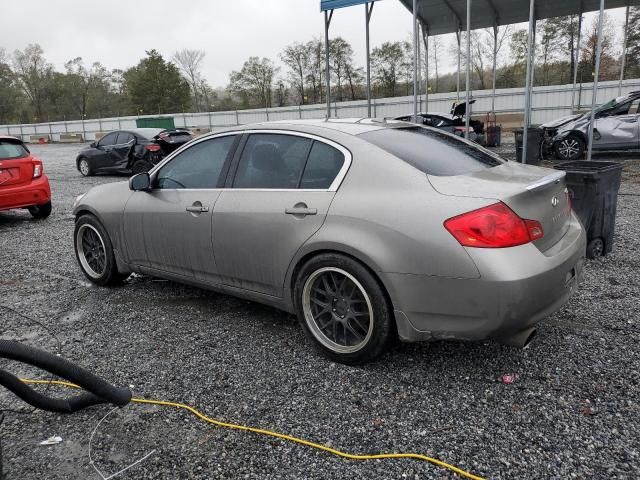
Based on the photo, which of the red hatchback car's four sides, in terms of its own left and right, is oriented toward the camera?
back

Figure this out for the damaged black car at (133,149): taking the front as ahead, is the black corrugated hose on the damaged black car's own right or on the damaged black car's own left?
on the damaged black car's own left

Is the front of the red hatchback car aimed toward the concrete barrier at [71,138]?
yes

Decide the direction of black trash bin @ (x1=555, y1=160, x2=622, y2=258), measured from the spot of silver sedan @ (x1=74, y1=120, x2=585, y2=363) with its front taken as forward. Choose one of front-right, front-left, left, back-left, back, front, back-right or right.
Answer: right

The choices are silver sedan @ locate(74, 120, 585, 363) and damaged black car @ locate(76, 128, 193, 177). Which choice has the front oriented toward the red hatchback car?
the silver sedan

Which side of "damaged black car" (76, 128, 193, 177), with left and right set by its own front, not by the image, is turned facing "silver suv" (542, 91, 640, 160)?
back

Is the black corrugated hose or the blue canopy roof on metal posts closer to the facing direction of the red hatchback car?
the blue canopy roof on metal posts

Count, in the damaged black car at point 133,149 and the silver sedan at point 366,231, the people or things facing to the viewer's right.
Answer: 0

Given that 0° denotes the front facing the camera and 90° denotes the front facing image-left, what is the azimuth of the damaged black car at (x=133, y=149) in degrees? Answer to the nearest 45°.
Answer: approximately 135°

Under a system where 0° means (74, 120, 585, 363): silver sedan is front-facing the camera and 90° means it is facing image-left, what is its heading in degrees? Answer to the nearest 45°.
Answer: approximately 135°

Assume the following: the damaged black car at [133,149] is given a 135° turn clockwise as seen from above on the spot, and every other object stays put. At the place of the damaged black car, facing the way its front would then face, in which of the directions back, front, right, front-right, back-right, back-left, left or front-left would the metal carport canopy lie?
front
